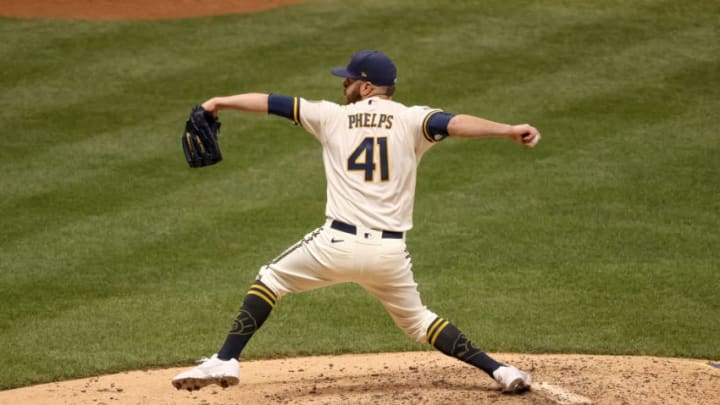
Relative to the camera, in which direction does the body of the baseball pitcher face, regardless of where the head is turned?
away from the camera
